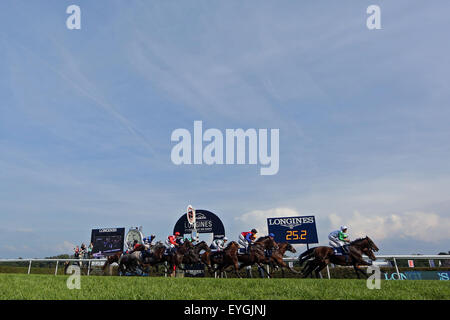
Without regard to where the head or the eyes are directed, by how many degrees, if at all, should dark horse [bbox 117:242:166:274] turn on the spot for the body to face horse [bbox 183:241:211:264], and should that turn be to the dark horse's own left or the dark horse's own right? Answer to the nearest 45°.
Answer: approximately 45° to the dark horse's own right

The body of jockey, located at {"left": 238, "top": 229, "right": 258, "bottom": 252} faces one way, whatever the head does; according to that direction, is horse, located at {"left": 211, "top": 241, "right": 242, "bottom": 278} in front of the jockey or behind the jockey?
behind

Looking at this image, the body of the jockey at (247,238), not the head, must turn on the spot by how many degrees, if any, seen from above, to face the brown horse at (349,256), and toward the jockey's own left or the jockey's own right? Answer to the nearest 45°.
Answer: approximately 45° to the jockey's own right

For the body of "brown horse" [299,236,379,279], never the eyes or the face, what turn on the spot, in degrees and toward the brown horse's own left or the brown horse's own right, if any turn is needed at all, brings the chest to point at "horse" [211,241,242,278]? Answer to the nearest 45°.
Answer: approximately 180°

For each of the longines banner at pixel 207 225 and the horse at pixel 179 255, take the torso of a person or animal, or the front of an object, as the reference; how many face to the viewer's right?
1

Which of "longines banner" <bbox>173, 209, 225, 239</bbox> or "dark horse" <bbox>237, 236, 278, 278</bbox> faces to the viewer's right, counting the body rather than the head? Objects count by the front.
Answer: the dark horse

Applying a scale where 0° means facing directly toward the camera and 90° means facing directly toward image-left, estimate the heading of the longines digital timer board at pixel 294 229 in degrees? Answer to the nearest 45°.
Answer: approximately 0°

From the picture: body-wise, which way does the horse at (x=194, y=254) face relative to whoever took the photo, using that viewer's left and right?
facing to the right of the viewer

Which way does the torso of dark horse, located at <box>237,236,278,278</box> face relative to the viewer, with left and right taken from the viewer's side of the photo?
facing to the right of the viewer

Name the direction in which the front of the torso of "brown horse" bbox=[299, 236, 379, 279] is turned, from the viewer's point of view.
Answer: to the viewer's right

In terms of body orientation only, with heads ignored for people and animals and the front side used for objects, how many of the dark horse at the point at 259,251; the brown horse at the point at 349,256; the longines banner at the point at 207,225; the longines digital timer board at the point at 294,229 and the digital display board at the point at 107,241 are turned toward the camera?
3

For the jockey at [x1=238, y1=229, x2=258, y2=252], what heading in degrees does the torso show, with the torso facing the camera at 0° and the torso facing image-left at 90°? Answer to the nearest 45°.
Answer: approximately 270°

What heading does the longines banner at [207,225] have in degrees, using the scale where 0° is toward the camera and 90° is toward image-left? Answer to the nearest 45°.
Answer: approximately 0°
